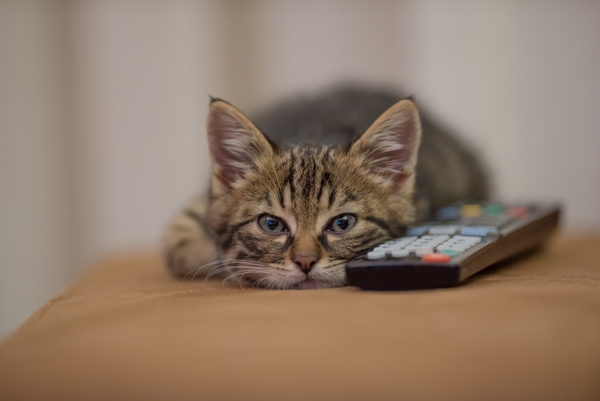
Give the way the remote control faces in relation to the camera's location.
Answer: facing the viewer and to the left of the viewer
